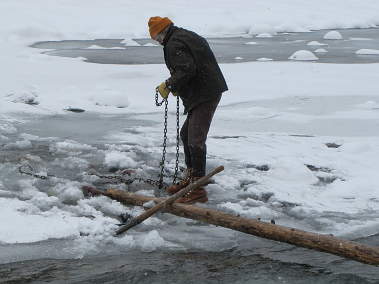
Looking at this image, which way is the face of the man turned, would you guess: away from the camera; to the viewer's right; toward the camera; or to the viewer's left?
to the viewer's left

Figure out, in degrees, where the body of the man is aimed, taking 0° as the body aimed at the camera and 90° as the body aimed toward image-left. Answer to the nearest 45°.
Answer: approximately 90°

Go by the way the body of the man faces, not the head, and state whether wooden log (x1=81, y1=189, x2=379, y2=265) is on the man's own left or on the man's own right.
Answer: on the man's own left
